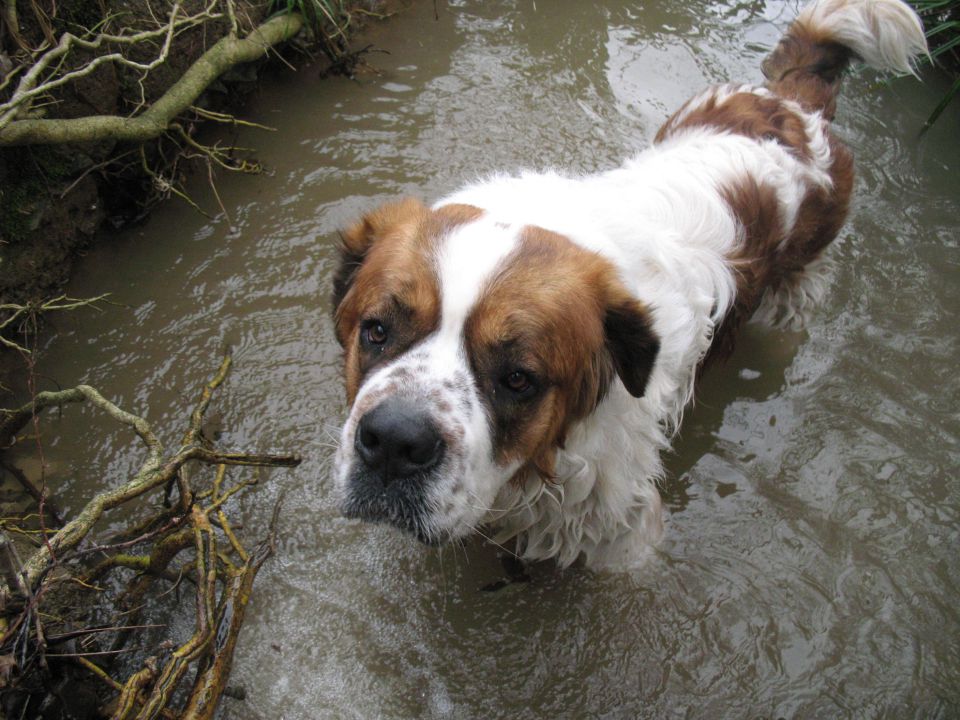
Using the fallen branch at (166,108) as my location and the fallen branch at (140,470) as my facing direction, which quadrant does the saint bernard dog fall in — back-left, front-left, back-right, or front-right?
front-left

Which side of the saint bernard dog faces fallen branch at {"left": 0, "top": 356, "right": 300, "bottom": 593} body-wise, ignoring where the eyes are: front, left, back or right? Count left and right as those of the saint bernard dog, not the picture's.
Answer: front

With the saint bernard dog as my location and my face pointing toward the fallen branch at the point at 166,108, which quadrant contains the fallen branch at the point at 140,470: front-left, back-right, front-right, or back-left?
front-left

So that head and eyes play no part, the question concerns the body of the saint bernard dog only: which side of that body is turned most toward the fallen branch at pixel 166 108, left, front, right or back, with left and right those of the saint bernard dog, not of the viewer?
right

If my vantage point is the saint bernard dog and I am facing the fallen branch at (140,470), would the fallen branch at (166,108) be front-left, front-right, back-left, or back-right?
front-right

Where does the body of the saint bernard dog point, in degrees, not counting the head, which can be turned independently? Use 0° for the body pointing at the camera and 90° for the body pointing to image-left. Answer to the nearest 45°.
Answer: approximately 45°
